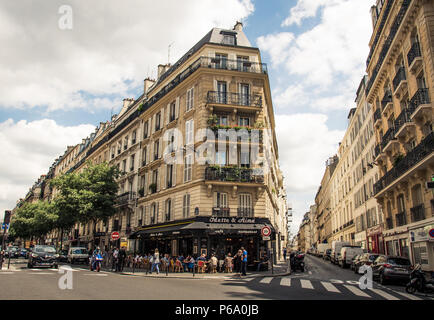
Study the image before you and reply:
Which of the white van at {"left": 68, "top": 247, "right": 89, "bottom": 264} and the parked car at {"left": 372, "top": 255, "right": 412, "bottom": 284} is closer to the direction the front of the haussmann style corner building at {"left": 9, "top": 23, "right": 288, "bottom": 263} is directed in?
the parked car

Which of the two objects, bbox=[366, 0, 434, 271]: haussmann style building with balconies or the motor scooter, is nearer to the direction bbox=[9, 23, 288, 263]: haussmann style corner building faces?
the motor scooter

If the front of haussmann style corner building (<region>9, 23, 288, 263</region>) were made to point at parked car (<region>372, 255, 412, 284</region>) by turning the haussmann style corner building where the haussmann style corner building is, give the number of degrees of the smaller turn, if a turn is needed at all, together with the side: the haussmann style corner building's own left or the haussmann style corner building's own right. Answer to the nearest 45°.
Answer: approximately 45° to the haussmann style corner building's own left

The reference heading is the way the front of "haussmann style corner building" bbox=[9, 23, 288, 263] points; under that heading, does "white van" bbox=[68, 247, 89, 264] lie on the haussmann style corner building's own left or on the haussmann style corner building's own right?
on the haussmann style corner building's own right

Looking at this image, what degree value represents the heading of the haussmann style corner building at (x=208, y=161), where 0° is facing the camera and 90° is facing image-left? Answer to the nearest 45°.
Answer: approximately 0°

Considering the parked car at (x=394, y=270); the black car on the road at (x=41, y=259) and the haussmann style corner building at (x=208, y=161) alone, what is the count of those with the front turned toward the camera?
2

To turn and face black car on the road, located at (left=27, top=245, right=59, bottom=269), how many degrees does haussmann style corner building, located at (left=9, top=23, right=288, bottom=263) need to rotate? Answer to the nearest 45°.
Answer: approximately 90° to its right

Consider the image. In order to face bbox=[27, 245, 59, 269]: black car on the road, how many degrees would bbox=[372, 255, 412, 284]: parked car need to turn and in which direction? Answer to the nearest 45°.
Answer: approximately 45° to its left

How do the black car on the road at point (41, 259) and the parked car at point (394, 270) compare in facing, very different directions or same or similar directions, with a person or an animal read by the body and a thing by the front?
very different directions

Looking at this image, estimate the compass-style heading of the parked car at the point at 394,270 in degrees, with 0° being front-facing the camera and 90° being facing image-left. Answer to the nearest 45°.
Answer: approximately 135°

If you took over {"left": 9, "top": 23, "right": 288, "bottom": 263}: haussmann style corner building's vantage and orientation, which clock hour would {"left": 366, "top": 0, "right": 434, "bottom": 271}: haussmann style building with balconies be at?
{"left": 366, "top": 0, "right": 434, "bottom": 271}: haussmann style building with balconies is roughly at 10 o'clock from {"left": 9, "top": 23, "right": 288, "bottom": 263}: haussmann style corner building.
